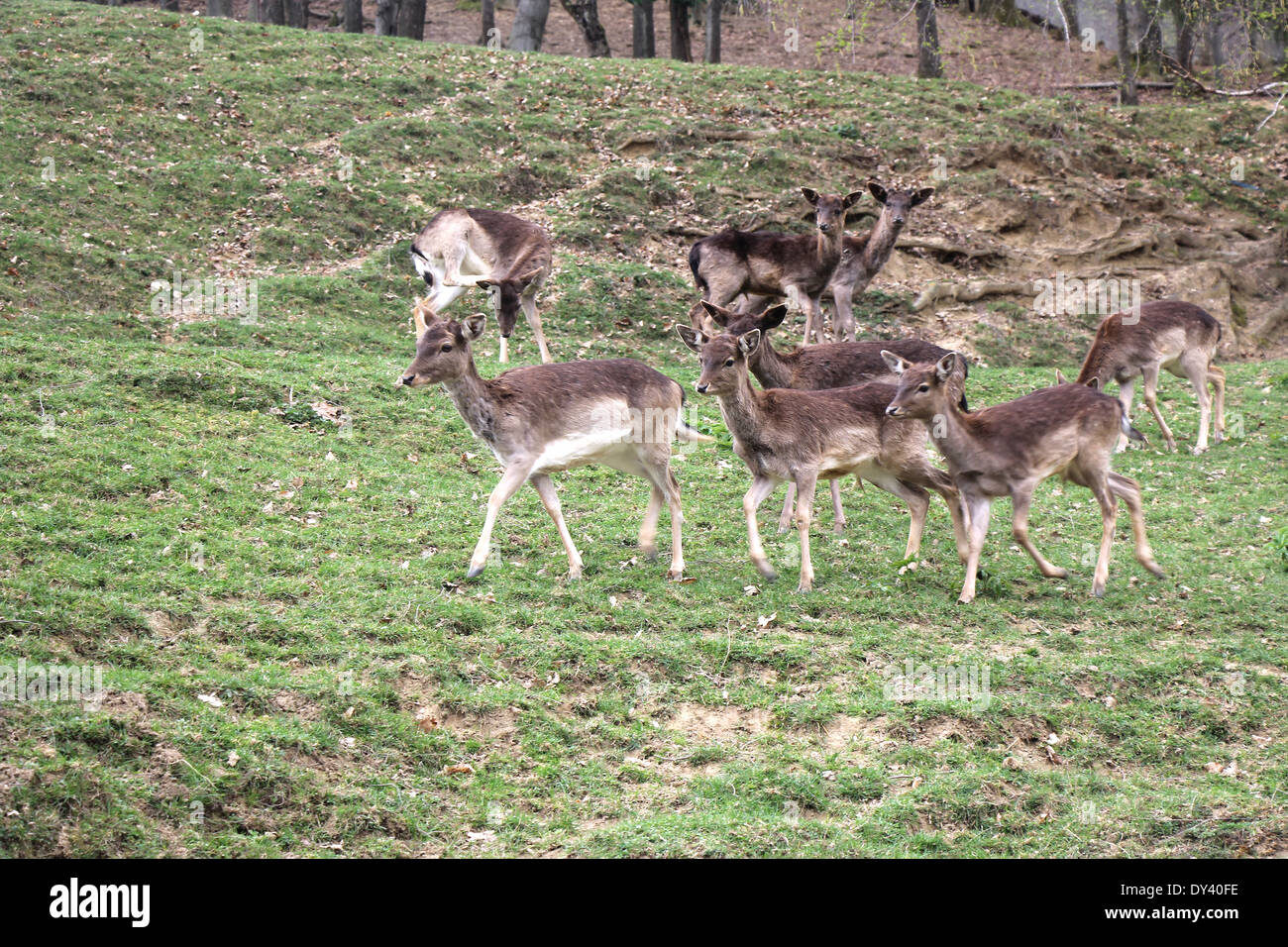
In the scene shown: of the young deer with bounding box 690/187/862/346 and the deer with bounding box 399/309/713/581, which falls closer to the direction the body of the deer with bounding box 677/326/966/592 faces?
the deer

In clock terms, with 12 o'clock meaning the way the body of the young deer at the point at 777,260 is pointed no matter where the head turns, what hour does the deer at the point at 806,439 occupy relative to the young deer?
The deer is roughly at 3 o'clock from the young deer.

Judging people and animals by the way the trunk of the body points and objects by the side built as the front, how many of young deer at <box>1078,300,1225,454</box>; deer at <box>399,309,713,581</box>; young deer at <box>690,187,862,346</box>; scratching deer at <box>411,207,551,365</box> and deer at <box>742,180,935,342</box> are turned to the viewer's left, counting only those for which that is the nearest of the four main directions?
2

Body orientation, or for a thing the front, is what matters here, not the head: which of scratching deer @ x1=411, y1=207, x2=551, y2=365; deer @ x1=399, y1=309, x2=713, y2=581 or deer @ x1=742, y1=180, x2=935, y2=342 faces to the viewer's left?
deer @ x1=399, y1=309, x2=713, y2=581

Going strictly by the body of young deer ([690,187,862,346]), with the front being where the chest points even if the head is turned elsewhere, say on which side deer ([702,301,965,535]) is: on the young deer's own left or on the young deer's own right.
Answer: on the young deer's own right

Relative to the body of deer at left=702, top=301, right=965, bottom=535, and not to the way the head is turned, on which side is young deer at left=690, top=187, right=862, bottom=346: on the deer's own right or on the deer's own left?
on the deer's own right

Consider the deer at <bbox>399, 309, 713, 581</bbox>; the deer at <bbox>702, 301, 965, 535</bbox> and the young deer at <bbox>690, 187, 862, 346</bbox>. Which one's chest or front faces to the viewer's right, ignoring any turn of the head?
the young deer

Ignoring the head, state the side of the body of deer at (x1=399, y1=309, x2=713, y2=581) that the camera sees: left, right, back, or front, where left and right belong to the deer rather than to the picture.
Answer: left

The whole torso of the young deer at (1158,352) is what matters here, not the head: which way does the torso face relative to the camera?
to the viewer's left

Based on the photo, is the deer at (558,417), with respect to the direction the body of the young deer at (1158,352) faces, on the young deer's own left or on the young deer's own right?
on the young deer's own left

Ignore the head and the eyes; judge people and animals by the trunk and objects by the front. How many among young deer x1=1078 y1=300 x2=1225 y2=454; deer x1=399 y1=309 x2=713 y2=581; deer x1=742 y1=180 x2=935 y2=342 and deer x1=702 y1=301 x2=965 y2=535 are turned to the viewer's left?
3

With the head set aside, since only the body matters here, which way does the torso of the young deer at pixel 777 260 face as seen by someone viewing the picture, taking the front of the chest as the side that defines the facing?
to the viewer's right

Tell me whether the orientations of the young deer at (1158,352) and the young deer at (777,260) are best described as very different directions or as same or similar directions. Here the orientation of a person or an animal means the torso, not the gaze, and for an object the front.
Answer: very different directions

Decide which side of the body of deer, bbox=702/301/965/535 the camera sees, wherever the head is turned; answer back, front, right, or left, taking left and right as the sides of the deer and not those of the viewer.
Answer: left

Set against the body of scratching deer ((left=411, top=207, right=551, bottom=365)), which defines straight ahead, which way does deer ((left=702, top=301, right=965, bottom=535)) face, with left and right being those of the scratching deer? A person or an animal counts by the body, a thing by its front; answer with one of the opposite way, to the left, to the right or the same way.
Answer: the opposite way

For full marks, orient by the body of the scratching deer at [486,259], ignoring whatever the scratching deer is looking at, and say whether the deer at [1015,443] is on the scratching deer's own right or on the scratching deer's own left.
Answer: on the scratching deer's own right
